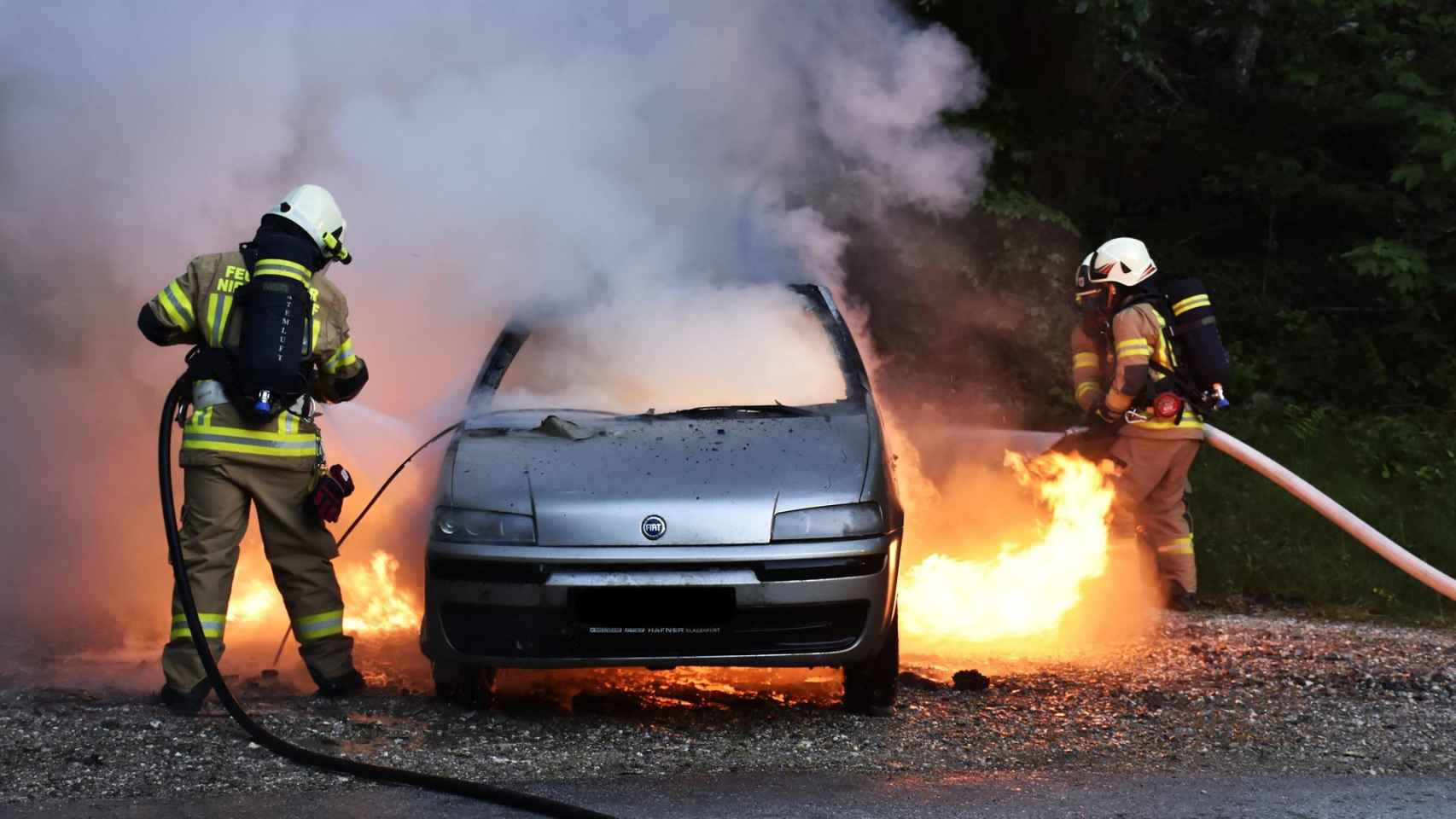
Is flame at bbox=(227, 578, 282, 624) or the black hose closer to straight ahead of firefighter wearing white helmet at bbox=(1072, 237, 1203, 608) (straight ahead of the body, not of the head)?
the flame

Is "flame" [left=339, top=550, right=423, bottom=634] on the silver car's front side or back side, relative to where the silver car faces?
on the back side

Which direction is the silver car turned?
toward the camera

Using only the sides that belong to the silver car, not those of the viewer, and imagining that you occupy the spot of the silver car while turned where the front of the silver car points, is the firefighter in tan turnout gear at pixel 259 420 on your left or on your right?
on your right

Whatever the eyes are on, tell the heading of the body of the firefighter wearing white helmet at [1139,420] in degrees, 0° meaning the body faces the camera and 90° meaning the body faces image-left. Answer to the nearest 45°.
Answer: approximately 90°

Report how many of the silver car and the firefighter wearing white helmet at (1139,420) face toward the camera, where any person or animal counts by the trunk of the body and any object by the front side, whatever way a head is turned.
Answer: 1

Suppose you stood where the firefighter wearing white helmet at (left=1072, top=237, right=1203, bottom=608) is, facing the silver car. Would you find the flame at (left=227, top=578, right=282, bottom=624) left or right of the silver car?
right

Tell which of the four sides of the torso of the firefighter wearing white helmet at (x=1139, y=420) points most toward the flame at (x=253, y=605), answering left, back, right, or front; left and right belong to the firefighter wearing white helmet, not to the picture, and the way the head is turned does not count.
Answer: front

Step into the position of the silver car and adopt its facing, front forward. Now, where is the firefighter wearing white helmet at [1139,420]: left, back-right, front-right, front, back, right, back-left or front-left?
back-left

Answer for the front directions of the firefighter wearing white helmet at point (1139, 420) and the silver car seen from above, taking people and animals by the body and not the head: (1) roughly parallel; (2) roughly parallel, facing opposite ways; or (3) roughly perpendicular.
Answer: roughly perpendicular

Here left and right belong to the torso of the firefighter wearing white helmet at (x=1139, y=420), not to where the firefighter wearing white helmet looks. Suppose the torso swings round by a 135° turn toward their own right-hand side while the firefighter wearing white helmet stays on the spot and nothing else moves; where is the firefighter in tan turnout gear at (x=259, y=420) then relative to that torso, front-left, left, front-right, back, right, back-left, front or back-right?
back

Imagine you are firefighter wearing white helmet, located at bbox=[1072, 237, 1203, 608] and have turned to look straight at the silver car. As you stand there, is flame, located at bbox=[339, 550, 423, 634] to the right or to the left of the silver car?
right

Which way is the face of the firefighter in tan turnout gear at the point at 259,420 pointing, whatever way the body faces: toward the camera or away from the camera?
away from the camera

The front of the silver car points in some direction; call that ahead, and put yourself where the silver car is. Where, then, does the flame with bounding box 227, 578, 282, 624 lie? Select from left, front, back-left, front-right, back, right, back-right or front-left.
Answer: back-right
